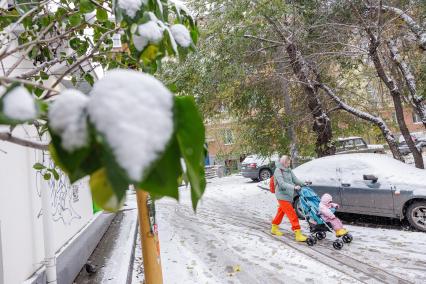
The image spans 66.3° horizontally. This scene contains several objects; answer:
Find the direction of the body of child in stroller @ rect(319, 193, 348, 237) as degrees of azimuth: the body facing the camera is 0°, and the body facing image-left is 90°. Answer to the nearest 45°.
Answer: approximately 315°

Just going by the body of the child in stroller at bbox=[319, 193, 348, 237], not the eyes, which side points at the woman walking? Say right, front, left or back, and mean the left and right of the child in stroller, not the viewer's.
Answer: back

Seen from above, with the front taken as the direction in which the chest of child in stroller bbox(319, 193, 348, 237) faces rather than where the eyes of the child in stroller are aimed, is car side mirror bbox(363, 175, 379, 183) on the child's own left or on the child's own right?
on the child's own left

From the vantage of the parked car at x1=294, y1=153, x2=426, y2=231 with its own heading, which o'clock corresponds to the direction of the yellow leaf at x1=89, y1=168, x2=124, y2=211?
The yellow leaf is roughly at 3 o'clock from the parked car.

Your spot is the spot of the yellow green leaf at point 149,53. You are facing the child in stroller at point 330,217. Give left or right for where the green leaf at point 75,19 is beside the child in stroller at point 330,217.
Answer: left

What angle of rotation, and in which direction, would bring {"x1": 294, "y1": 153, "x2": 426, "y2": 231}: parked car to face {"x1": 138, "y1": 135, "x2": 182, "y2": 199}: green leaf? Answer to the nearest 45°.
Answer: approximately 90° to its right

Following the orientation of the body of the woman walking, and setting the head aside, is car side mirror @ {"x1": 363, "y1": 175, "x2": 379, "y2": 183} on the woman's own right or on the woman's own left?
on the woman's own left

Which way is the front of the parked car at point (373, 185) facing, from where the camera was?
facing to the right of the viewer

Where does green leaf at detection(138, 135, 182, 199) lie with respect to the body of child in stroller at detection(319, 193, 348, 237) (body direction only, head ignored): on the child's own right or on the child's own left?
on the child's own right
